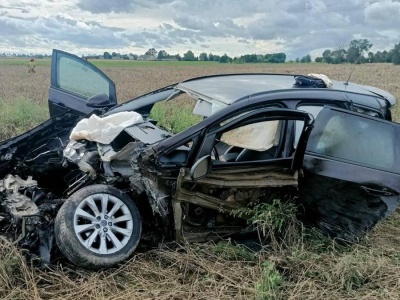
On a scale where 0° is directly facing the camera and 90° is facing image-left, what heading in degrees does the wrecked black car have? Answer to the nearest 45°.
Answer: approximately 45°
